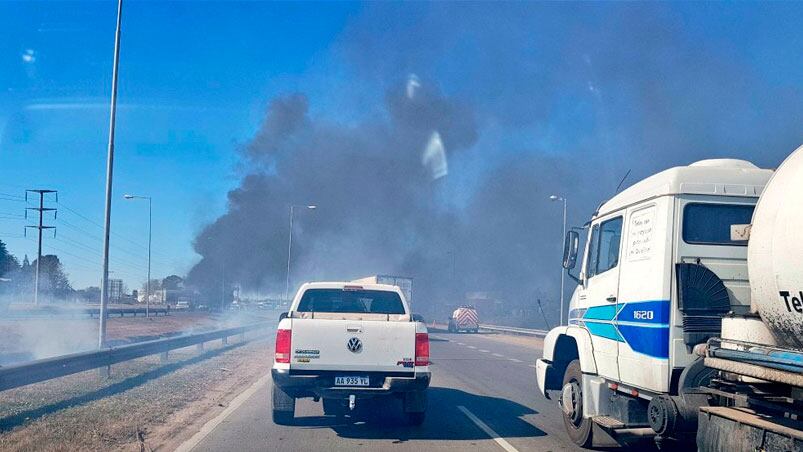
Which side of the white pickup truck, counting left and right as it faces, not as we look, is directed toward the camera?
back

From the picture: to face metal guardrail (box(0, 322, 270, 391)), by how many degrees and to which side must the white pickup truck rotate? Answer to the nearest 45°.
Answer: approximately 45° to its left

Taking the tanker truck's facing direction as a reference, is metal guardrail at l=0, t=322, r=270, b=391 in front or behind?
in front

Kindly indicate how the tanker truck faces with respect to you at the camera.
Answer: facing away from the viewer and to the left of the viewer

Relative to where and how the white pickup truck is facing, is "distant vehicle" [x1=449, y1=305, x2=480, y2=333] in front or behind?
in front

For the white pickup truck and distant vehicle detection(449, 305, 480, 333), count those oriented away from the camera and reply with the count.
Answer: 2

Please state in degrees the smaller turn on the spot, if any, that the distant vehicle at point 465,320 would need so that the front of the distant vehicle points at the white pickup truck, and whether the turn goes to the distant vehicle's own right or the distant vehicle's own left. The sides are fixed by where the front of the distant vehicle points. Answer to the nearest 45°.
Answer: approximately 180°

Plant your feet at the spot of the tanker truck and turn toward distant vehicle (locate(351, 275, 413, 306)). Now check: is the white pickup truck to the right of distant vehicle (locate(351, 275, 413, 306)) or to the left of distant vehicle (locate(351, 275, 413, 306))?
left

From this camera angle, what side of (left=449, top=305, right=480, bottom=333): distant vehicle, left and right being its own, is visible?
back

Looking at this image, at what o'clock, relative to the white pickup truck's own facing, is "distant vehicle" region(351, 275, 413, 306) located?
The distant vehicle is roughly at 12 o'clock from the white pickup truck.

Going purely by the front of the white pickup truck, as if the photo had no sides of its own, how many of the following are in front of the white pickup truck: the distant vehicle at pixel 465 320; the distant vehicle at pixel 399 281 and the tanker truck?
2
